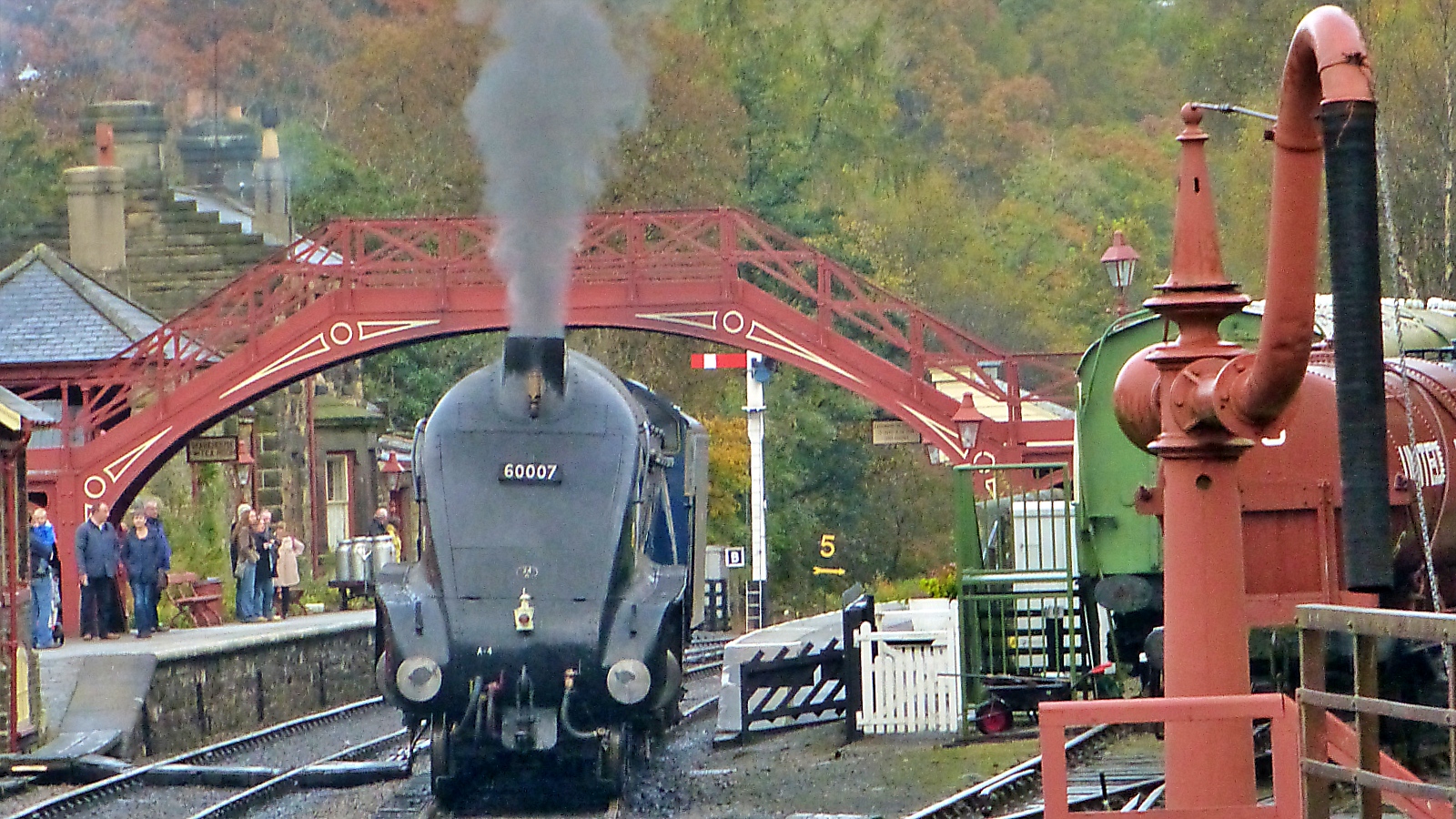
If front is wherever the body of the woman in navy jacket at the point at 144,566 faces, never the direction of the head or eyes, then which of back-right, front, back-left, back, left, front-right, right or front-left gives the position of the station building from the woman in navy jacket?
back

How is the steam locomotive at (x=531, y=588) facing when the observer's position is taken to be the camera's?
facing the viewer

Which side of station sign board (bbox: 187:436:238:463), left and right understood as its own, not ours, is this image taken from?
front

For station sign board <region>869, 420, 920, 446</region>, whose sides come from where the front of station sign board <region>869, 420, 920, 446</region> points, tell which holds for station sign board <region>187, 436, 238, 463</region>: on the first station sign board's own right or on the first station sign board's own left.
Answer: on the first station sign board's own right

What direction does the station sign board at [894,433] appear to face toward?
toward the camera

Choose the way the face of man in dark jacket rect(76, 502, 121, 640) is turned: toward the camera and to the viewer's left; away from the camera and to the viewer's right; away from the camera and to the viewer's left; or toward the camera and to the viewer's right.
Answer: toward the camera and to the viewer's right

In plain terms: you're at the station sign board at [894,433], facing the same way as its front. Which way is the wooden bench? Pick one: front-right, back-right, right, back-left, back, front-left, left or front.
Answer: right

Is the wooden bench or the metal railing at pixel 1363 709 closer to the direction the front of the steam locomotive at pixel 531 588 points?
the metal railing
